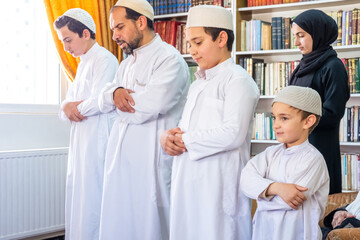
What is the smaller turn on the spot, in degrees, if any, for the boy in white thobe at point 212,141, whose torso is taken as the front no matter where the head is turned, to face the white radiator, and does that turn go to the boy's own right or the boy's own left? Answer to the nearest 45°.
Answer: approximately 90° to the boy's own right

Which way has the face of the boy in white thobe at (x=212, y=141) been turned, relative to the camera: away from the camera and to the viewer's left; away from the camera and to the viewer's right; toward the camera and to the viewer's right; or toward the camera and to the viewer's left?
toward the camera and to the viewer's left

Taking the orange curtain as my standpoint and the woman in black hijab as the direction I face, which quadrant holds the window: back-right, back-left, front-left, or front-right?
back-right

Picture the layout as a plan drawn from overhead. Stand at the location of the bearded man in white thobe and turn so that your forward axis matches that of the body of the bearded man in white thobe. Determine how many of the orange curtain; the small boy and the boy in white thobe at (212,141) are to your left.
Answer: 2

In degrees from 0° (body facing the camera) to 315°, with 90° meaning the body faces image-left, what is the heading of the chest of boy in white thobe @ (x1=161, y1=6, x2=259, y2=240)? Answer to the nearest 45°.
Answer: approximately 45°

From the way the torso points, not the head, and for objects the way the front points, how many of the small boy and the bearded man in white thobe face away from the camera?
0

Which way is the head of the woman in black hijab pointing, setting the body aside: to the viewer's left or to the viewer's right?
to the viewer's left

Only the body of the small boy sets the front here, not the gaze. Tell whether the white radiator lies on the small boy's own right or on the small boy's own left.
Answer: on the small boy's own right
